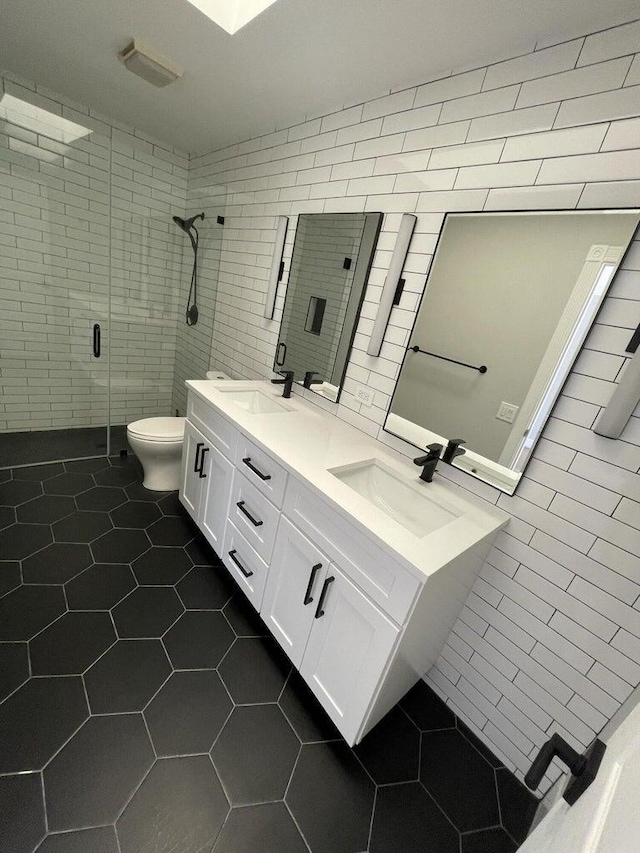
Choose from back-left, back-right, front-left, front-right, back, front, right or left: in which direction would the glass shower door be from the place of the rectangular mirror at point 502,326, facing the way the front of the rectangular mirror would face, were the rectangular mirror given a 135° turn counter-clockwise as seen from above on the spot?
back

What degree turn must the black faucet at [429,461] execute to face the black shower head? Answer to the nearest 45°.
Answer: approximately 90° to its right

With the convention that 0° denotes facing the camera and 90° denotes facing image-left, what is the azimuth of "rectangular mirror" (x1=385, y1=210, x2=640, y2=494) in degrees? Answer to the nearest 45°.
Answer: approximately 45°

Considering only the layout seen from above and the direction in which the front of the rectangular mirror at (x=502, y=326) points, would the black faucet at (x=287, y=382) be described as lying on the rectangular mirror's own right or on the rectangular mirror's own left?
on the rectangular mirror's own right

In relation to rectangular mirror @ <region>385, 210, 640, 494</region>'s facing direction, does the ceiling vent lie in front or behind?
in front

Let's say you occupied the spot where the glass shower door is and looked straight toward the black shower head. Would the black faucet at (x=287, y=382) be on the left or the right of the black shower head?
right
